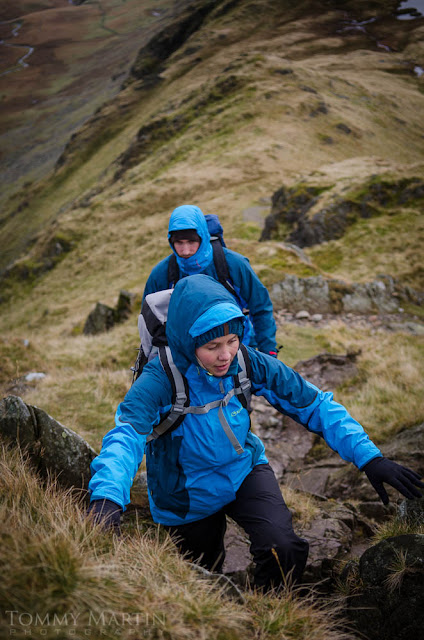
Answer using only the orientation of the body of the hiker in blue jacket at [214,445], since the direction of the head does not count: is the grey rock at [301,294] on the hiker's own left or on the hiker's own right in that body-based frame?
on the hiker's own left

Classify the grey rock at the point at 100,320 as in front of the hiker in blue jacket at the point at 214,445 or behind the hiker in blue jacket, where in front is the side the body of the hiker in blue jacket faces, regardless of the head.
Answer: behind

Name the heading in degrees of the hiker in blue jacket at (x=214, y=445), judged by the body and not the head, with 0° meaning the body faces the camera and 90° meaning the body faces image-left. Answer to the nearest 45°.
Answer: approximately 315°

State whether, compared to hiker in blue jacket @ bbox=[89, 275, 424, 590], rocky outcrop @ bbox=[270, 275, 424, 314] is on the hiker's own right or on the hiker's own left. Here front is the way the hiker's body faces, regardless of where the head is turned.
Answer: on the hiker's own left
